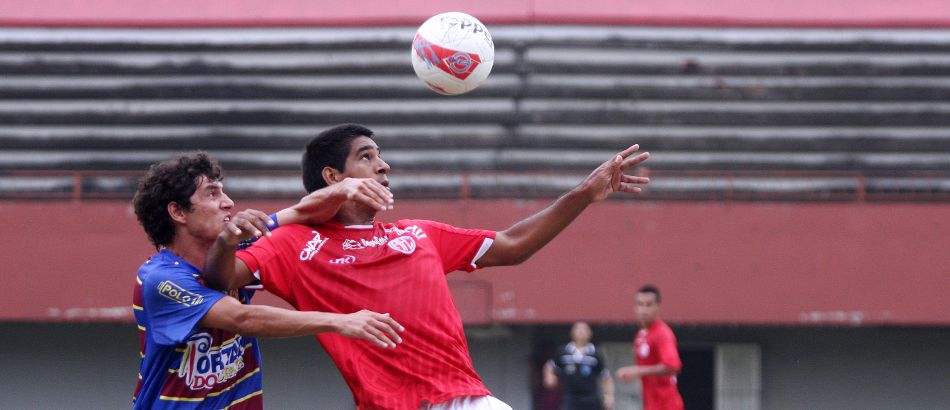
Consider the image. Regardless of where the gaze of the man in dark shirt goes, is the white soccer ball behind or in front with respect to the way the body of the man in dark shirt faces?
in front

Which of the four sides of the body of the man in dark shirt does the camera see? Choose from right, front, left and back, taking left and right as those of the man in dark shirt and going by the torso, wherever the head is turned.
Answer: front

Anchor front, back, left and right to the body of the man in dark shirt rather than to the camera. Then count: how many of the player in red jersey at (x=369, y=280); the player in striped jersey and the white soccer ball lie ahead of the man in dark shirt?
3

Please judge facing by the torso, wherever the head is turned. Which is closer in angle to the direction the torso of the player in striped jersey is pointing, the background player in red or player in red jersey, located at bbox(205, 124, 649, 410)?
the player in red jersey

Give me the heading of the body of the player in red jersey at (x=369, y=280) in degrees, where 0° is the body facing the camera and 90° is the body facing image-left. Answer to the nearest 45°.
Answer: approximately 315°

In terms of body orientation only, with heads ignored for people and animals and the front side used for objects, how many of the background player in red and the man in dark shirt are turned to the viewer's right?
0

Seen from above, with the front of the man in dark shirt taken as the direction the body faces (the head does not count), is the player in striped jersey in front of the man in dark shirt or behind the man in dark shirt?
in front

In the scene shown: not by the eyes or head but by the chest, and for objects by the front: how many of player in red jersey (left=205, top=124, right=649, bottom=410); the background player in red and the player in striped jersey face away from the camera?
0

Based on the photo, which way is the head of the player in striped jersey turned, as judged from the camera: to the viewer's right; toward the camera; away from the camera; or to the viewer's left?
to the viewer's right

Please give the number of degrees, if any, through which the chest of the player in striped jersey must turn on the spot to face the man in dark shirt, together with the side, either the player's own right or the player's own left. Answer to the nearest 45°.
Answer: approximately 90° to the player's own left

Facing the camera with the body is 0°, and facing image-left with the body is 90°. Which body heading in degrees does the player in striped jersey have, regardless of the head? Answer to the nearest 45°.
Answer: approximately 315°

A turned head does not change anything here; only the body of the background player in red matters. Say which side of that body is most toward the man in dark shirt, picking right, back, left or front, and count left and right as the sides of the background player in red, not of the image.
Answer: right
